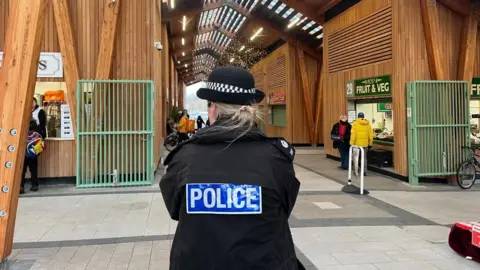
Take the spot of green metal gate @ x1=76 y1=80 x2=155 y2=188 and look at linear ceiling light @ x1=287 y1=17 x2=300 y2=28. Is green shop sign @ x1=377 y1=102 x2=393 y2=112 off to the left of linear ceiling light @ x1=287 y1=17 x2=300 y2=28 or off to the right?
right

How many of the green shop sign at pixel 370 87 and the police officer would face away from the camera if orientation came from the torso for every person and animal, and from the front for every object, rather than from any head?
1

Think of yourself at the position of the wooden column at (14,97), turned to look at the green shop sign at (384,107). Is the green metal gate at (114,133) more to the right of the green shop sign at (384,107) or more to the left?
left

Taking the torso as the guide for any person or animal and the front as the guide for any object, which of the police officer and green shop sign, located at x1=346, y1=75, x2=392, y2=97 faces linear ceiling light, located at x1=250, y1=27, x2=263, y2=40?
the police officer

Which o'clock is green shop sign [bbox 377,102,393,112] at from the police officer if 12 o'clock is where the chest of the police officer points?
The green shop sign is roughly at 1 o'clock from the police officer.

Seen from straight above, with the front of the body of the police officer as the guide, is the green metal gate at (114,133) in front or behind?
in front

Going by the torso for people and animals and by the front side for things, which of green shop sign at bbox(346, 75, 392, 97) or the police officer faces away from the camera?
the police officer

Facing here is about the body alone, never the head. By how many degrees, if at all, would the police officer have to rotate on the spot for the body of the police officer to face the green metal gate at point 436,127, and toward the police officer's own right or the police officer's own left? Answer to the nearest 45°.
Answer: approximately 45° to the police officer's own right

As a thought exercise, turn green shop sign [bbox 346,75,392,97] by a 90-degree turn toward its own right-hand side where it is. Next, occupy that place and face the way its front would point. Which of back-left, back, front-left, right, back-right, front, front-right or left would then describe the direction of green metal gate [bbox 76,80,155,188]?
left

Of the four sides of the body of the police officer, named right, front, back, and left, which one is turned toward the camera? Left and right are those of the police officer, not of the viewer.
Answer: back

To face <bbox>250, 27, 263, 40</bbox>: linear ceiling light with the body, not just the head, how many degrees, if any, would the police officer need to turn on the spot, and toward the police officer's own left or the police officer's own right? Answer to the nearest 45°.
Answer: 0° — they already face it

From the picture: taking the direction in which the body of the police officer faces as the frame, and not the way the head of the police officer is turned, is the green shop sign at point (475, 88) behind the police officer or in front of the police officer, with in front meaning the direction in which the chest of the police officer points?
in front

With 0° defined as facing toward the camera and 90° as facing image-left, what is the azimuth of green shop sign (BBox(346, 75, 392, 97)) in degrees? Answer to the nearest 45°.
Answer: approximately 45°
